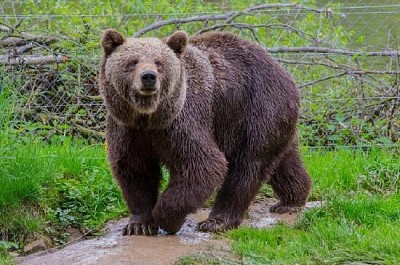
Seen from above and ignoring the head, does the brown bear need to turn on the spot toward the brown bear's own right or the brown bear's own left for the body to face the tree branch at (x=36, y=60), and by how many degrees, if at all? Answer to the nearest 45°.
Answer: approximately 90° to the brown bear's own right

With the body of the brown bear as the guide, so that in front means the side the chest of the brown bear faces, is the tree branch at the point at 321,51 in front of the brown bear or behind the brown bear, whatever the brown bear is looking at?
behind

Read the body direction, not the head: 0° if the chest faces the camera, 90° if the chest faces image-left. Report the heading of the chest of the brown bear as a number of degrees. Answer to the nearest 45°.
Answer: approximately 45°

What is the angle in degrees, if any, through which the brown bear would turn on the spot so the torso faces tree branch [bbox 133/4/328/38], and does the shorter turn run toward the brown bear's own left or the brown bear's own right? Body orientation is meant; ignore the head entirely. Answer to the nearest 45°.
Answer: approximately 135° to the brown bear's own right
